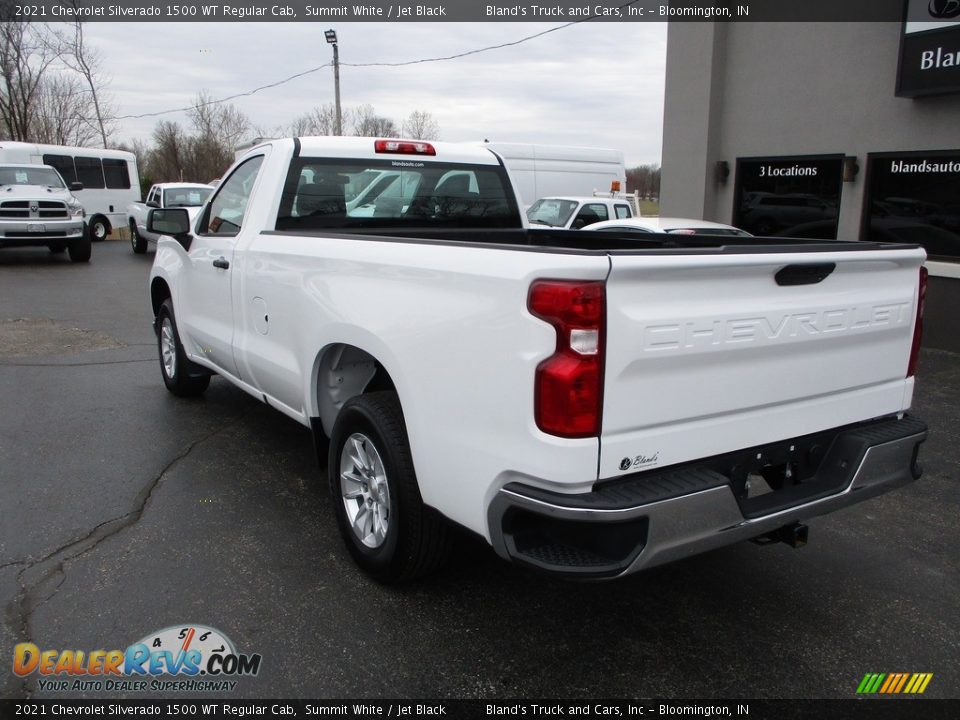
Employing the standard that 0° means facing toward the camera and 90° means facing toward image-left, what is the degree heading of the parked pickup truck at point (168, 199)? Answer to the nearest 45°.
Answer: approximately 315°

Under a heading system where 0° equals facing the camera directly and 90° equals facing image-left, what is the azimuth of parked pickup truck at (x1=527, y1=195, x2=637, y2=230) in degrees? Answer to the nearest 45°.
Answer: approximately 45°

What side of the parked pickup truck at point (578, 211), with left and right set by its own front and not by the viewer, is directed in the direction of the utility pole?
right

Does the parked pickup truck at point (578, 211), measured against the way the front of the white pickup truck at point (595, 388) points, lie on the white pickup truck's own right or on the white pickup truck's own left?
on the white pickup truck's own right

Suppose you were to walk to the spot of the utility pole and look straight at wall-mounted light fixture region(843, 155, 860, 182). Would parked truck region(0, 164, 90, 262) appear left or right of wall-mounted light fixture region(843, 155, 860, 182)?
right

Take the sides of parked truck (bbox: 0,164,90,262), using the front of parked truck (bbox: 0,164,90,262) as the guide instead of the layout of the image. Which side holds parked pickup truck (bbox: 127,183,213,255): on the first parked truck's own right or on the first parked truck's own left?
on the first parked truck's own left

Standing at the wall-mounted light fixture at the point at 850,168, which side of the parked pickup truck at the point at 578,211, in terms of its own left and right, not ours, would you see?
left

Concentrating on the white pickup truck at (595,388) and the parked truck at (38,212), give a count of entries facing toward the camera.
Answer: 1

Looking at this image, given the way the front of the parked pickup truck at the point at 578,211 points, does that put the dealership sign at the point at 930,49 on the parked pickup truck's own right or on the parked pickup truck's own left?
on the parked pickup truck's own left

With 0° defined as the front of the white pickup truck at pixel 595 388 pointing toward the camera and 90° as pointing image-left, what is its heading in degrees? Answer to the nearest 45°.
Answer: approximately 135°

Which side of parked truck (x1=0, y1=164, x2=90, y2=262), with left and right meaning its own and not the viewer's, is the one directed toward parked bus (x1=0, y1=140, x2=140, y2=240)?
back

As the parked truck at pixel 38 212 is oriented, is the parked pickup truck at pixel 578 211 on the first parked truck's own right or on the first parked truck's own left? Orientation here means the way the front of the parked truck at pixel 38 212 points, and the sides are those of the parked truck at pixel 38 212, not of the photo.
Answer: on the first parked truck's own left

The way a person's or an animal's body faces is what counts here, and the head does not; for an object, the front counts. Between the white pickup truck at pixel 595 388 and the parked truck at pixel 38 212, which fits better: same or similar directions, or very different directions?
very different directions
